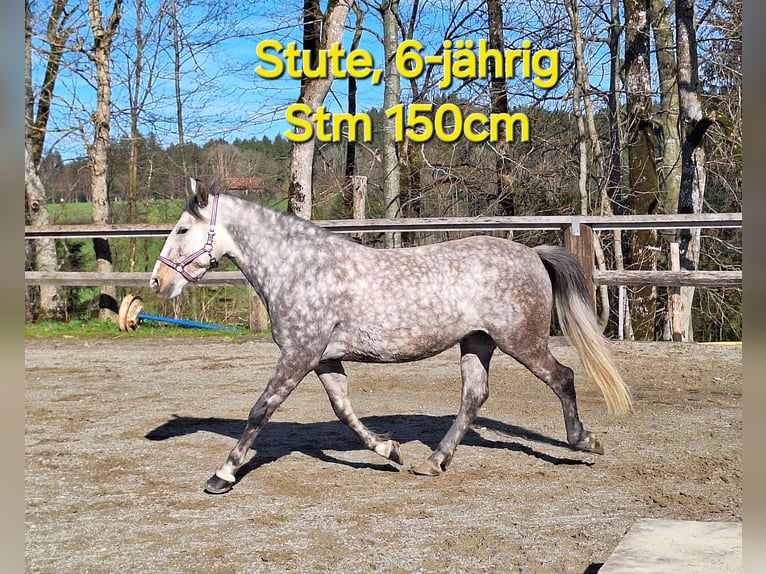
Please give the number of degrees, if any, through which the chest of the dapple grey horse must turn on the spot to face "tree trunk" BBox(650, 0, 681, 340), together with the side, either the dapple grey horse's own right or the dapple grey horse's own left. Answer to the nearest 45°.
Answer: approximately 135° to the dapple grey horse's own right

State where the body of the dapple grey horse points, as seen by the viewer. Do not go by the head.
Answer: to the viewer's left

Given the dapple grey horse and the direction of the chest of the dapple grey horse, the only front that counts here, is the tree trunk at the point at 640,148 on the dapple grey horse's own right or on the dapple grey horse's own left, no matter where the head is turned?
on the dapple grey horse's own right

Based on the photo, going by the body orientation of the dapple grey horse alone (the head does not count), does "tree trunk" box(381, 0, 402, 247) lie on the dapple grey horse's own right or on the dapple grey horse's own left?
on the dapple grey horse's own right

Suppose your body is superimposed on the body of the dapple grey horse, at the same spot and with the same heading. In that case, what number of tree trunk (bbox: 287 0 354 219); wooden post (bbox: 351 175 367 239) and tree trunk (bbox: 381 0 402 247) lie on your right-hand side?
3

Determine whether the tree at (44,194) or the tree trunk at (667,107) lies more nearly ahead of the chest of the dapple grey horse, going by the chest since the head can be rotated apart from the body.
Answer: the tree

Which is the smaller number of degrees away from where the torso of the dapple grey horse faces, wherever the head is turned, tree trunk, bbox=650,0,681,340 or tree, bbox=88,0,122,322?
the tree

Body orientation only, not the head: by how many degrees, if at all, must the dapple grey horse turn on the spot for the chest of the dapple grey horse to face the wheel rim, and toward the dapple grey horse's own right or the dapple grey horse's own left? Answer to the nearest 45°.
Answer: approximately 45° to the dapple grey horse's own right

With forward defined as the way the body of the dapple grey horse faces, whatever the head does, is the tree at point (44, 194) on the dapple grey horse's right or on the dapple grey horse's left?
on the dapple grey horse's right
